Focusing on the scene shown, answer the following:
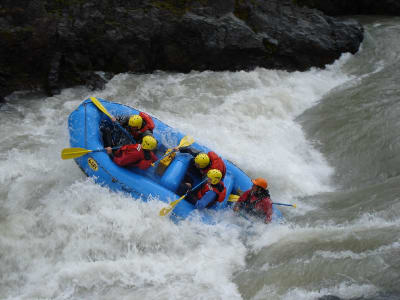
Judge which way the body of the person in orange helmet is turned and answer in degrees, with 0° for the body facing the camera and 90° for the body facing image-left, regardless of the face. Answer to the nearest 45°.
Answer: approximately 45°
